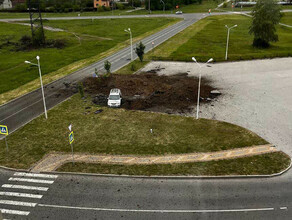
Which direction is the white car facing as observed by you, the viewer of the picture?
facing the viewer

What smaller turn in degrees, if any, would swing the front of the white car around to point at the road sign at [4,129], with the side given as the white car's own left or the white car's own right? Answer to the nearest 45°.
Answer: approximately 45° to the white car's own right

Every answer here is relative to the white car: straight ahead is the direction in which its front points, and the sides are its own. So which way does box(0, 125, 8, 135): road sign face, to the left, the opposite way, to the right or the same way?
the same way

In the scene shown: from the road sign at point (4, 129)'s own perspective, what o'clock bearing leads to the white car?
The white car is roughly at 8 o'clock from the road sign.

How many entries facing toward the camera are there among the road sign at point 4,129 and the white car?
2

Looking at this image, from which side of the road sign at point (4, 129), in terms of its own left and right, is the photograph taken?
front
